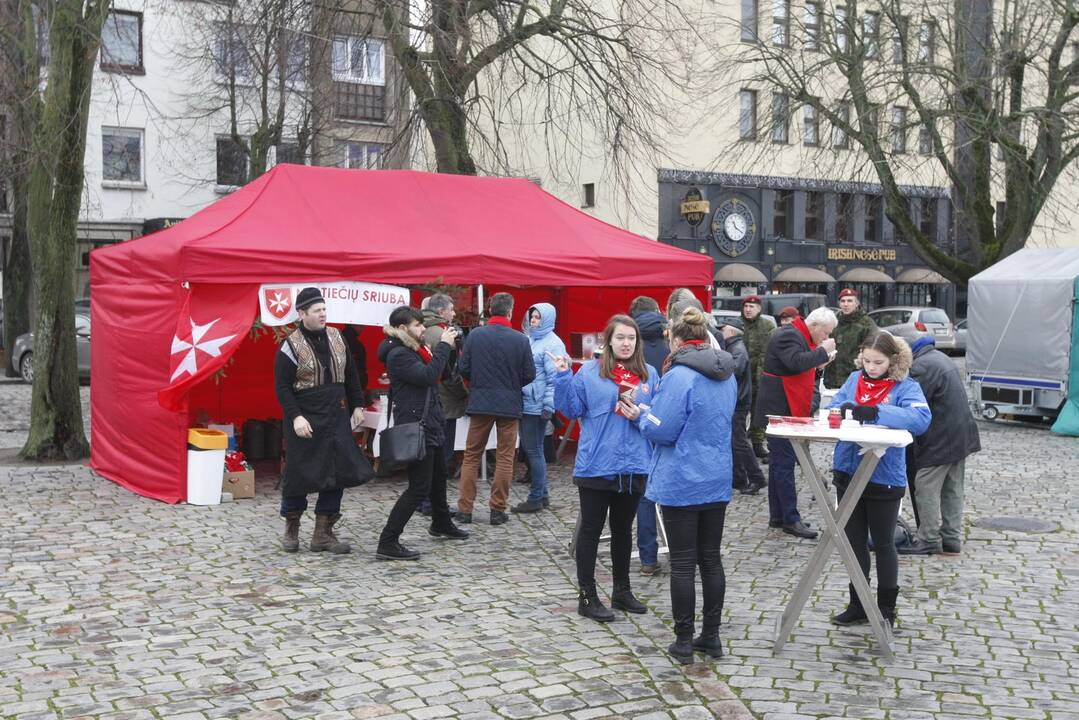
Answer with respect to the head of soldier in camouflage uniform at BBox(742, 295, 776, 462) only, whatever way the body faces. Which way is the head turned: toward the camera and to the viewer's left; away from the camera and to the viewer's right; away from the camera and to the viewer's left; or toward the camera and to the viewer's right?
toward the camera and to the viewer's left

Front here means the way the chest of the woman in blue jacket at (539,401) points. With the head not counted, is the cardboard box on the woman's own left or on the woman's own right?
on the woman's own right

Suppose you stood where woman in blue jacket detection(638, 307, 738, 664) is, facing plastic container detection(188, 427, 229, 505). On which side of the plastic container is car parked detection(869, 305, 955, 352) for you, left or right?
right

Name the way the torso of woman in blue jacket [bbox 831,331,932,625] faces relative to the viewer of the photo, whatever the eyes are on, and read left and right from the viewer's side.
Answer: facing the viewer and to the left of the viewer

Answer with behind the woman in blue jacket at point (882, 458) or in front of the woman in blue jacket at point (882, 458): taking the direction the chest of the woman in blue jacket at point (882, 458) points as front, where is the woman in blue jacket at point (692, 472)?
in front

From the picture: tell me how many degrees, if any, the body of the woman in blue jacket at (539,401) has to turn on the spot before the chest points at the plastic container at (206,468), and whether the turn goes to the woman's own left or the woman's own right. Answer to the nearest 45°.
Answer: approximately 45° to the woman's own right

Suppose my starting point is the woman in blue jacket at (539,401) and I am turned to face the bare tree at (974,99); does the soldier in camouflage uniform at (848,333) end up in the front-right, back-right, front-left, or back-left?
front-right

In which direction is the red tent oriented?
toward the camera

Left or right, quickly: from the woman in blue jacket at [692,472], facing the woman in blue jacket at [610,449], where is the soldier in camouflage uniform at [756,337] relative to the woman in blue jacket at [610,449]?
right

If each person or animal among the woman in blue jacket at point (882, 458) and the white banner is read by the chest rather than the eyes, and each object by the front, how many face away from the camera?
0

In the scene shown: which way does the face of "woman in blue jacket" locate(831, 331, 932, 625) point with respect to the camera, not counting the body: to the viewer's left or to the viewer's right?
to the viewer's left

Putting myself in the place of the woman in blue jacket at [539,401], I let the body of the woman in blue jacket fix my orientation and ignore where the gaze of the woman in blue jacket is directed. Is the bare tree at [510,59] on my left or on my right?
on my right
